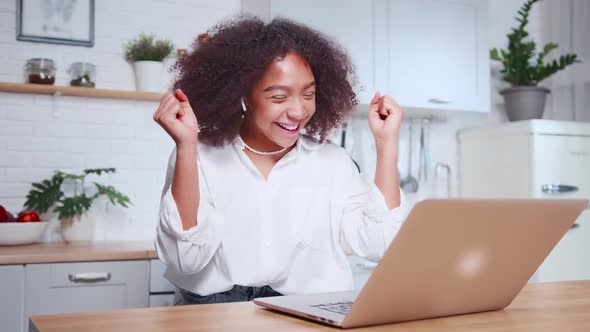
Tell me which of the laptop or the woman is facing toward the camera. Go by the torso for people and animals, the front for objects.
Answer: the woman

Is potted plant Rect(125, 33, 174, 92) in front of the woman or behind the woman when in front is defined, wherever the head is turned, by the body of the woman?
behind

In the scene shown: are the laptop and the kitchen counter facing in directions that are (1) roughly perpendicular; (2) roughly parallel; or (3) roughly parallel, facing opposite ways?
roughly parallel, facing opposite ways

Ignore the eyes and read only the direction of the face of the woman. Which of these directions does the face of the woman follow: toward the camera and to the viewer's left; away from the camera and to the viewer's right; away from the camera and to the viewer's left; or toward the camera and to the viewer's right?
toward the camera and to the viewer's right

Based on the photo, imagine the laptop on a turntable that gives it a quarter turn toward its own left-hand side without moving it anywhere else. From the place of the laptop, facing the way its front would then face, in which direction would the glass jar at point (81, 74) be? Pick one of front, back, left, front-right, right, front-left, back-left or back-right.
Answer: right

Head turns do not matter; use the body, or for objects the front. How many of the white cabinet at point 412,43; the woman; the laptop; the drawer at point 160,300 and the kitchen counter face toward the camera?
4

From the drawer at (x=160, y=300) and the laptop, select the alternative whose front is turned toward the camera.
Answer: the drawer

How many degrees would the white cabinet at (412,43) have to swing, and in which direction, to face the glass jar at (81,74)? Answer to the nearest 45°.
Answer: approximately 90° to its right

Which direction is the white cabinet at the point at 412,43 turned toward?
toward the camera

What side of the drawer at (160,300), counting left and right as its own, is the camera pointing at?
front

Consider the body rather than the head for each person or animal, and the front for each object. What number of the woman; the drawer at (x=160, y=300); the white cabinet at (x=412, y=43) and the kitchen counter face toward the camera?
4

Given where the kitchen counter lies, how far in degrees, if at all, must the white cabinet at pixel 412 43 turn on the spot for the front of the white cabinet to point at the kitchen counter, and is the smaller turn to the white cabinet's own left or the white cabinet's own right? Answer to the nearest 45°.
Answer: approximately 45° to the white cabinet's own right

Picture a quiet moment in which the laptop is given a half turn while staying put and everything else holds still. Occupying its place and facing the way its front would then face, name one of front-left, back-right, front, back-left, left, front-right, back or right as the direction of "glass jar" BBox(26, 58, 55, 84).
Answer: back

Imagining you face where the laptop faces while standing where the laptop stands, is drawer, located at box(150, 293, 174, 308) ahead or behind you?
ahead

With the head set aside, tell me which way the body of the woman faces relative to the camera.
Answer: toward the camera

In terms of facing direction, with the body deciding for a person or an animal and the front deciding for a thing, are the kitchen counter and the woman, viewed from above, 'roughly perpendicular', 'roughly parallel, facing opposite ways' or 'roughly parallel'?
roughly parallel

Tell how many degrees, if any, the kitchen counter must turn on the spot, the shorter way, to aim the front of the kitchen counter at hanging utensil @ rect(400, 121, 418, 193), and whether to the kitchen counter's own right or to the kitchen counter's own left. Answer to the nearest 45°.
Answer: approximately 90° to the kitchen counter's own left
